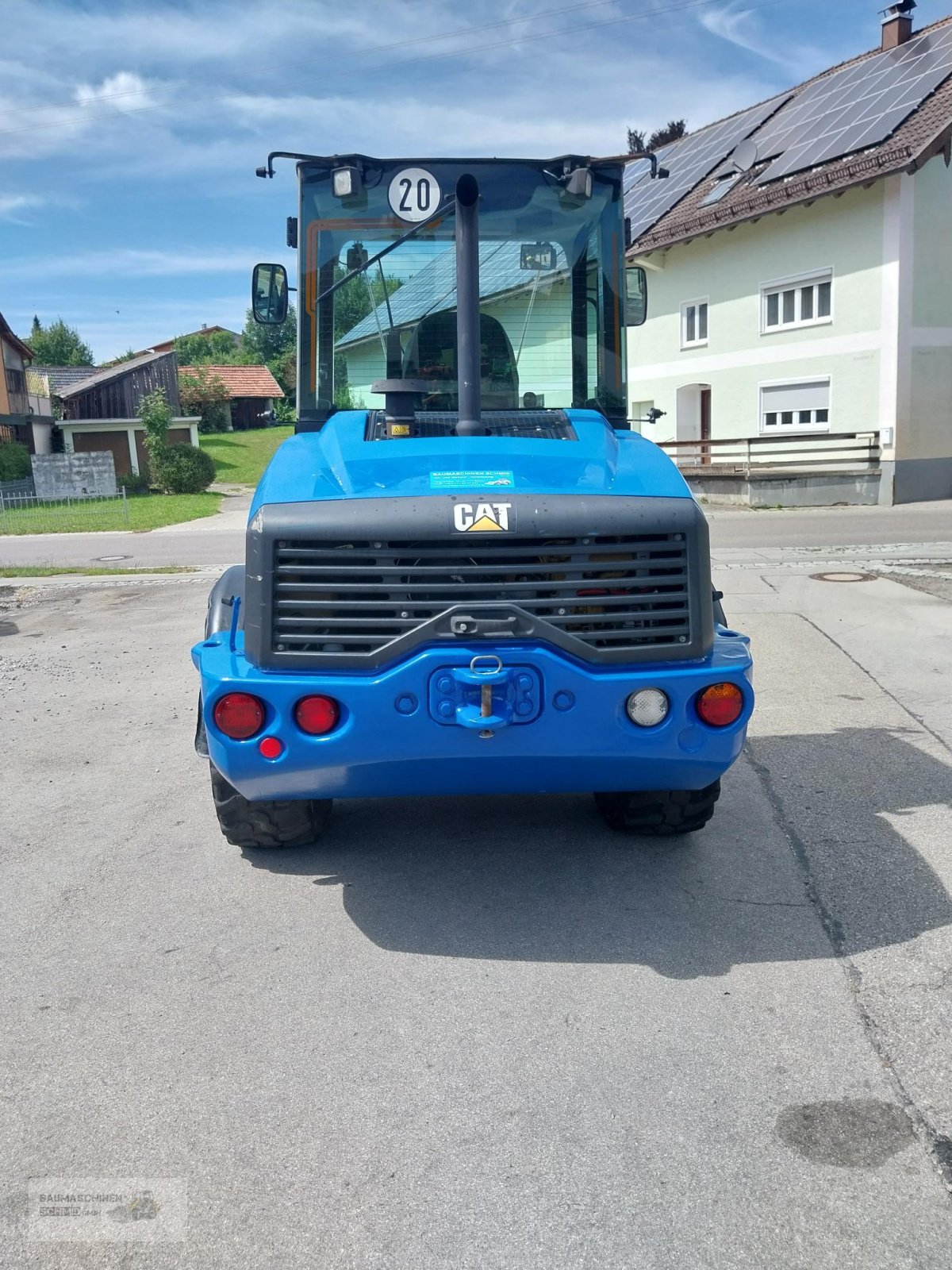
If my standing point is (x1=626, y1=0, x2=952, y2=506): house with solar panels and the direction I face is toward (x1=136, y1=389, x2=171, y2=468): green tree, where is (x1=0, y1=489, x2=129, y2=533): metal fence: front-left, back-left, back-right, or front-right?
front-left

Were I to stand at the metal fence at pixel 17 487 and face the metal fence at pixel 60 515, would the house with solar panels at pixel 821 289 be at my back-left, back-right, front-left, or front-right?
front-left

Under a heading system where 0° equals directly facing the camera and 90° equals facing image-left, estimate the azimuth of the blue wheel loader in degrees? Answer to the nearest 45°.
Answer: approximately 180°

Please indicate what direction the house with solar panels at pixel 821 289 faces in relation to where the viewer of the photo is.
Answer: facing the viewer and to the left of the viewer

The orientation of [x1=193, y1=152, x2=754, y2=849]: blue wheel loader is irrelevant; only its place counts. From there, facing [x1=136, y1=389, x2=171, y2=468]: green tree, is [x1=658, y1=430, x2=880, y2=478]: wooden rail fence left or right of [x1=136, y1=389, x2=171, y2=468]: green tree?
right

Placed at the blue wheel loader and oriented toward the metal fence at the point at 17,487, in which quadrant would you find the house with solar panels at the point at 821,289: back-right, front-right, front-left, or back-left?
front-right

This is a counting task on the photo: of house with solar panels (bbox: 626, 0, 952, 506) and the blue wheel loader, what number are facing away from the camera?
1

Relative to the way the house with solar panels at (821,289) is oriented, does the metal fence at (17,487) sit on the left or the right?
on its right

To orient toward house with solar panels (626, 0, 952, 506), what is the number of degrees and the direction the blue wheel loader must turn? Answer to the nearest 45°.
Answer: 0° — it already faces it

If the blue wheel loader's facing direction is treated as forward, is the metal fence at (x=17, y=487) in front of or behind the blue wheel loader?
in front

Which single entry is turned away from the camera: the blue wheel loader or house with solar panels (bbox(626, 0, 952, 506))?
the blue wheel loader
